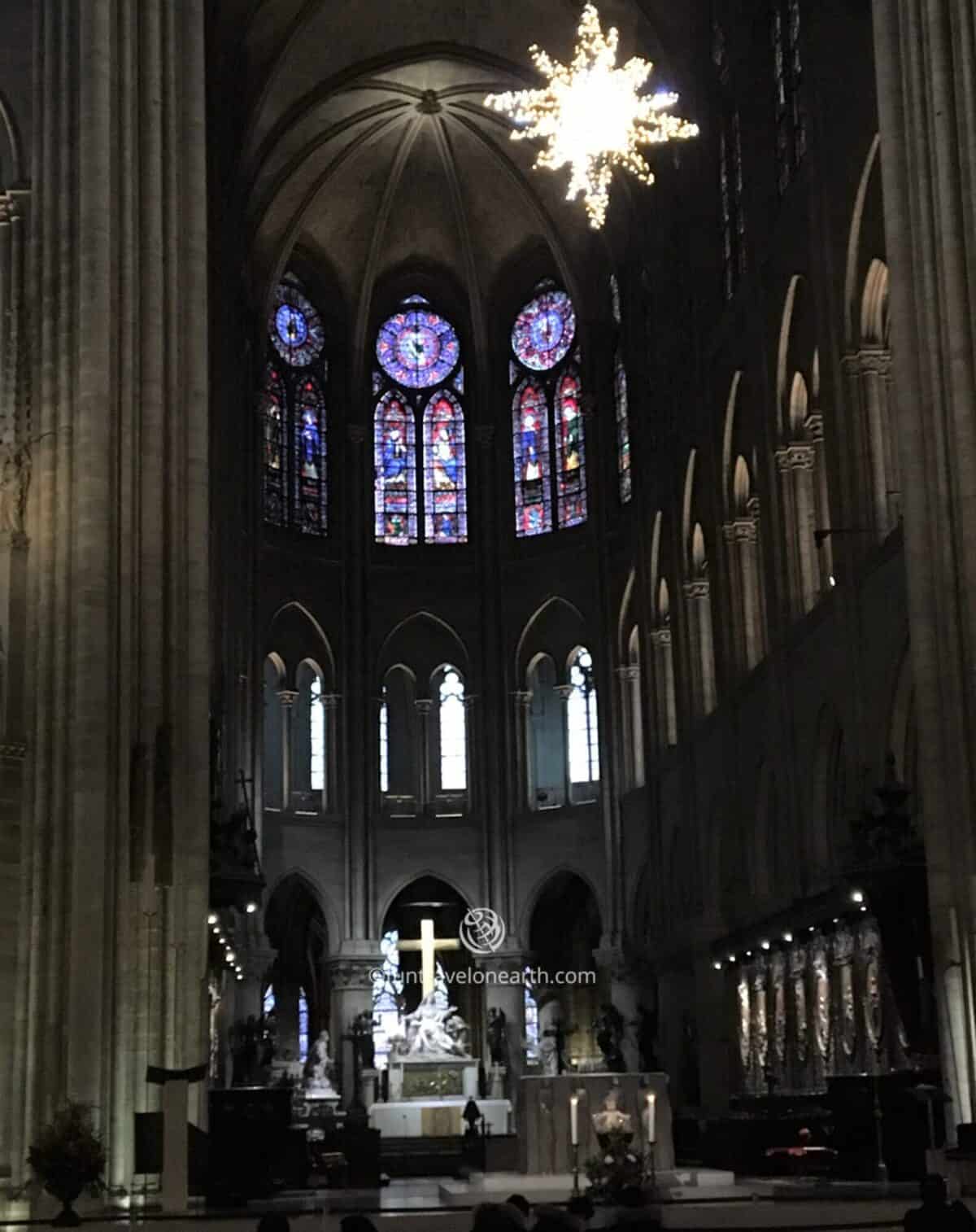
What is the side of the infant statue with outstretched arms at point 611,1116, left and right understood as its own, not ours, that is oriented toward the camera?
front

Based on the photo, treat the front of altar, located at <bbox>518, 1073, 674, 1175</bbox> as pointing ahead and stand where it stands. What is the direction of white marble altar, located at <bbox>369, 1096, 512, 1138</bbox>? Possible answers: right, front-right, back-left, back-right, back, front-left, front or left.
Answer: back

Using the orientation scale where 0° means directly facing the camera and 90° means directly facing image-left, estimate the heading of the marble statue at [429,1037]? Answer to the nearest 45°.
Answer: approximately 0°

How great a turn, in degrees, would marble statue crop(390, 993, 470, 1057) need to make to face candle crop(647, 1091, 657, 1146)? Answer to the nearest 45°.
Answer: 0° — it already faces it

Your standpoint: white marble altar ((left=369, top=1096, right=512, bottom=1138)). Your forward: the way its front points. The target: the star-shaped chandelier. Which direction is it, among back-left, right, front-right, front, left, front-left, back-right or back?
front

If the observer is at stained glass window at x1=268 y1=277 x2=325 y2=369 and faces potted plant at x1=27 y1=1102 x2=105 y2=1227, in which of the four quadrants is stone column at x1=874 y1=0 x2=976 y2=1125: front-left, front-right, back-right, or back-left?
front-left

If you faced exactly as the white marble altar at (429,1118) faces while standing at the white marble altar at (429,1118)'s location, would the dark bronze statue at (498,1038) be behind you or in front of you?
behind

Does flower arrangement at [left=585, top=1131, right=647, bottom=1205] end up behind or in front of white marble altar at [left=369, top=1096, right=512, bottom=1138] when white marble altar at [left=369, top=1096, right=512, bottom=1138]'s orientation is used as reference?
in front

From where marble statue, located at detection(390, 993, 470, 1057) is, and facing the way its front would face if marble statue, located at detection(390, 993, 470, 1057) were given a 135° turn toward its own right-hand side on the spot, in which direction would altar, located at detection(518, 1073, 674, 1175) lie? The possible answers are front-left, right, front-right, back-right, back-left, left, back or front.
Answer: back-left

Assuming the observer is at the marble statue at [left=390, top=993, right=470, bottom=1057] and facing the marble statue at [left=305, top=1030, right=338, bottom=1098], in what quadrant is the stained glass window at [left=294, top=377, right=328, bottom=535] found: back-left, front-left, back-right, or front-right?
front-right

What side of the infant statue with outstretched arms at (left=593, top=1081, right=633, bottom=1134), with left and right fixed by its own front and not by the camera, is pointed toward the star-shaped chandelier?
front

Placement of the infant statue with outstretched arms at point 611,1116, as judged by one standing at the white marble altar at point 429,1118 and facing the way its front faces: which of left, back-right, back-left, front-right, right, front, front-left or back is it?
front

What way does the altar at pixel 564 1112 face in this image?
toward the camera
